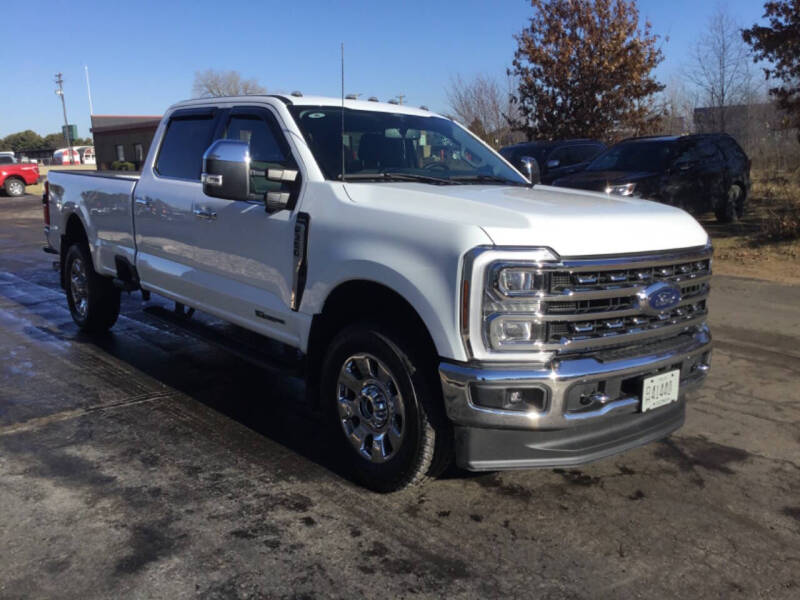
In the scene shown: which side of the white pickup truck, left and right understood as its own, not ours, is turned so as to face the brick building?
back

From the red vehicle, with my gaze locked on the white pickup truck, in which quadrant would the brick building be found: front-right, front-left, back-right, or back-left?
back-left

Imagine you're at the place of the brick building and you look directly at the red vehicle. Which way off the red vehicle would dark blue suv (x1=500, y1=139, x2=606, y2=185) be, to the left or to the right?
left

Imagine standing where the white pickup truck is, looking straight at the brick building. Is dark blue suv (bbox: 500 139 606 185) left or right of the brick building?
right

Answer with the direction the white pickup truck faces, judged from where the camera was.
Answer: facing the viewer and to the right of the viewer

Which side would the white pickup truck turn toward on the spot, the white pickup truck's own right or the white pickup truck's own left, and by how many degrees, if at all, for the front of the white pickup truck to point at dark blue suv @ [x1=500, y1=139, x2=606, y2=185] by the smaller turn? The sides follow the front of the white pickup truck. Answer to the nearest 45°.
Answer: approximately 135° to the white pickup truck's own left

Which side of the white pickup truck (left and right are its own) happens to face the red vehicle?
back
